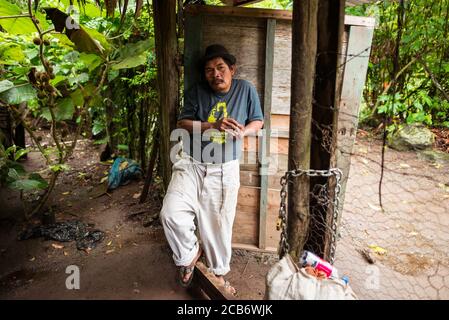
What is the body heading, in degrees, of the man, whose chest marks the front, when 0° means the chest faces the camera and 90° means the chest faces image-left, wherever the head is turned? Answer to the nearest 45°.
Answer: approximately 0°

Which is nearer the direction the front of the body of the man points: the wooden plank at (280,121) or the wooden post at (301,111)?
the wooden post

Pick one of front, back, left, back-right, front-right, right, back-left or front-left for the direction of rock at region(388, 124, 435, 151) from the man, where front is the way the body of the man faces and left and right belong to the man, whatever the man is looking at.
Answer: back-left

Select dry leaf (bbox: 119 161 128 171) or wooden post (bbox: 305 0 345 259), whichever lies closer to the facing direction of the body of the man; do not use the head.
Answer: the wooden post

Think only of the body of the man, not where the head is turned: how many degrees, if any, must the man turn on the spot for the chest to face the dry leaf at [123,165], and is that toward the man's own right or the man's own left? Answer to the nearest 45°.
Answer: approximately 135° to the man's own right

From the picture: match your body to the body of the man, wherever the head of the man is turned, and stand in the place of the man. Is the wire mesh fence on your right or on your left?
on your left

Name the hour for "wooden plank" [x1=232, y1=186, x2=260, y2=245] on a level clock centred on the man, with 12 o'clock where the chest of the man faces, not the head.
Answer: The wooden plank is roughly at 7 o'clock from the man.
